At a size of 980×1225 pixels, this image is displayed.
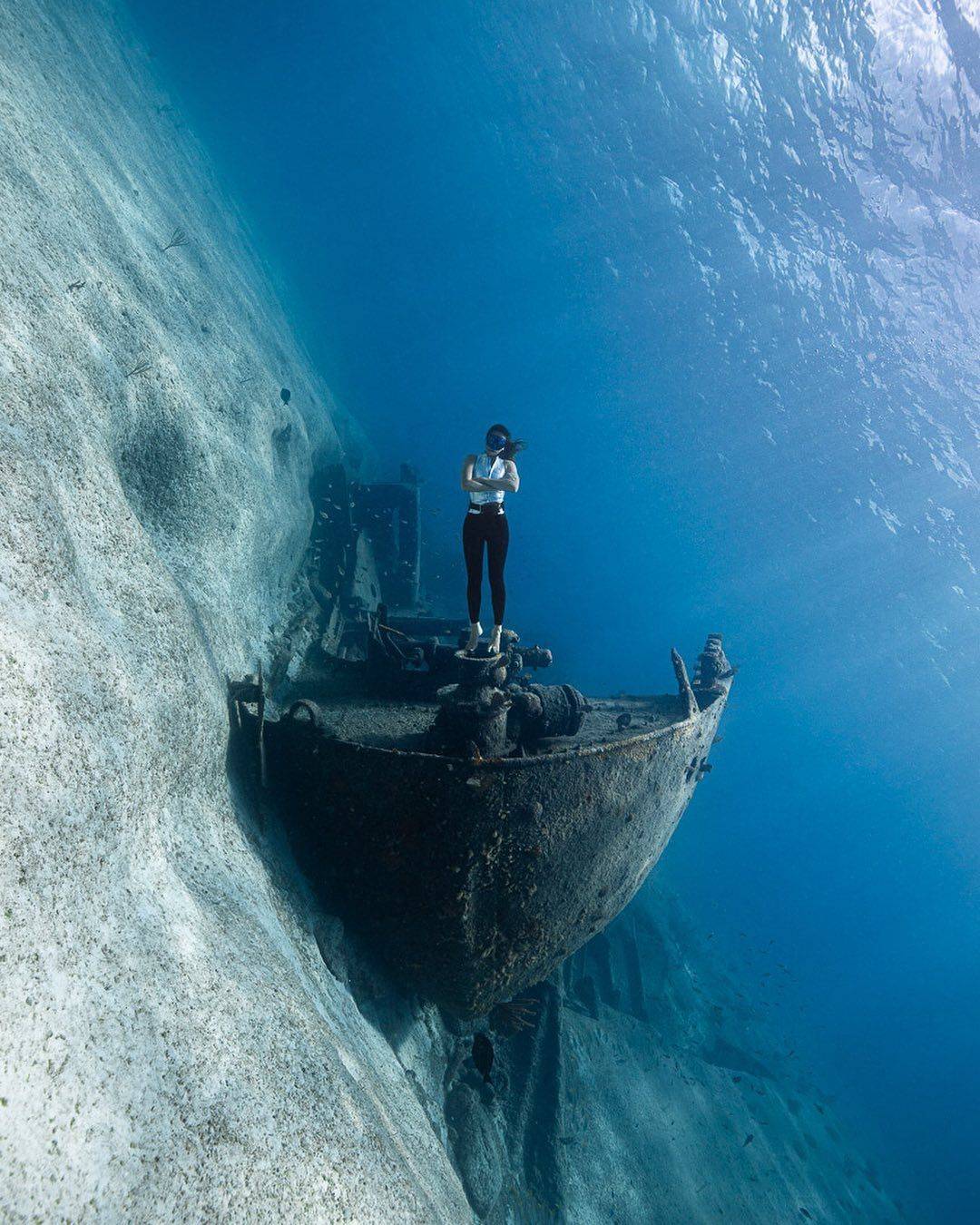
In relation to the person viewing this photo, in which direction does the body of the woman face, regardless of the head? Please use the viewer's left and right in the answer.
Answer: facing the viewer
